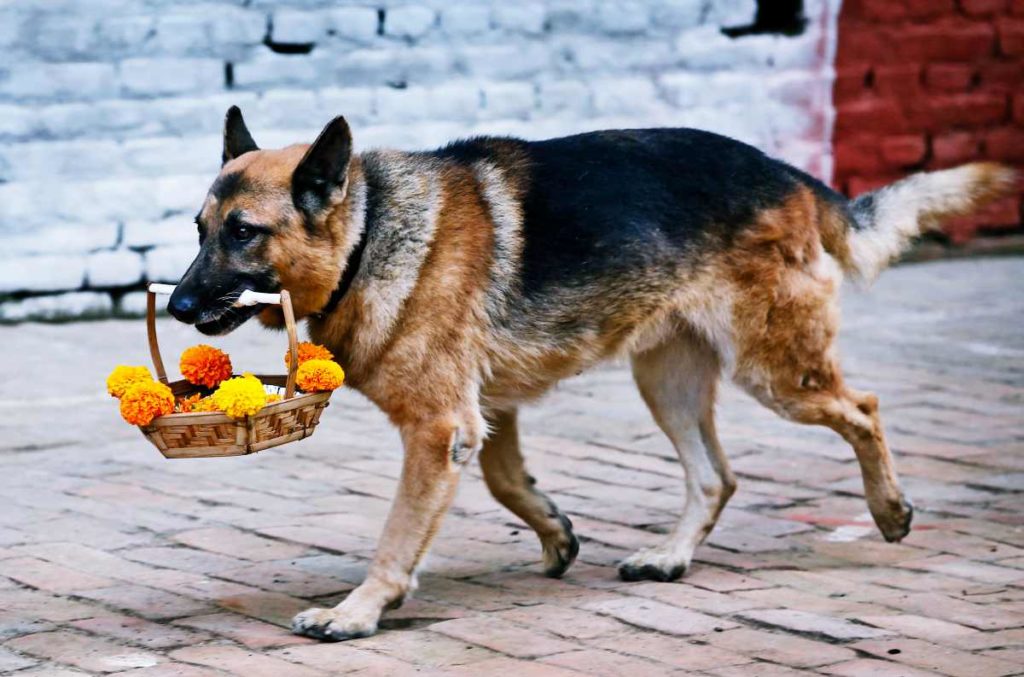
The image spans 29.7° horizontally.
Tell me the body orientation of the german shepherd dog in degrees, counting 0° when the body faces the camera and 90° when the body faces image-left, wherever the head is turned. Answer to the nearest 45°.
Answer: approximately 90°
